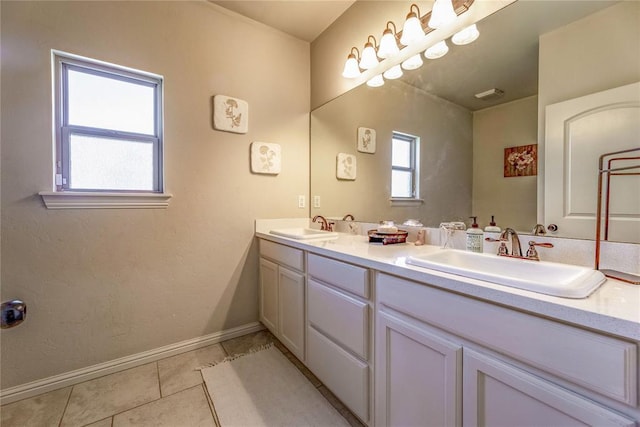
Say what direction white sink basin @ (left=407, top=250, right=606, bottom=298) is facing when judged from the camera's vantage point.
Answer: facing the viewer and to the left of the viewer

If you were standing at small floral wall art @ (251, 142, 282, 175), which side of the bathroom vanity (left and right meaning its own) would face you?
right

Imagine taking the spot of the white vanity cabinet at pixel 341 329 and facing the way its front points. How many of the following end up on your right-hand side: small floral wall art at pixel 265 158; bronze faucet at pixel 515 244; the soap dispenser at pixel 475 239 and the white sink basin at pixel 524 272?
1

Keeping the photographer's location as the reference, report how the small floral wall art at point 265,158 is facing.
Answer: facing the viewer

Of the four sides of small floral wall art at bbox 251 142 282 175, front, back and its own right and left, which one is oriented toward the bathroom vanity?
front

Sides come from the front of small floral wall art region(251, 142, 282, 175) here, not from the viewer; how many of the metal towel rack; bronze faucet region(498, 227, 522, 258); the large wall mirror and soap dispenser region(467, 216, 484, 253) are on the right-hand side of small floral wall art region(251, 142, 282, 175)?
0

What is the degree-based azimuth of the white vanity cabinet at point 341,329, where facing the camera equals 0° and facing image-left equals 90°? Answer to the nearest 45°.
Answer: approximately 45°

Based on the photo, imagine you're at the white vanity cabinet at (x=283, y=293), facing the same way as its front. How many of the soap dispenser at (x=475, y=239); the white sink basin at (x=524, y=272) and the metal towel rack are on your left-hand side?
3

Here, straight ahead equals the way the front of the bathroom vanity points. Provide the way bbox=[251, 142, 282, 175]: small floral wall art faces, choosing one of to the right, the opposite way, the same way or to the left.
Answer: to the left

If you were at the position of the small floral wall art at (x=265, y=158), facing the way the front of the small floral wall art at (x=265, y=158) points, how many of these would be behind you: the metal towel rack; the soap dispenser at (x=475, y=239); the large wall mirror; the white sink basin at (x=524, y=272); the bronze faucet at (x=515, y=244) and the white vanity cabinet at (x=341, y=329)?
0

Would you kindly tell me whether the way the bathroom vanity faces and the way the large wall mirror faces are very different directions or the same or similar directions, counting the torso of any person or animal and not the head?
same or similar directions

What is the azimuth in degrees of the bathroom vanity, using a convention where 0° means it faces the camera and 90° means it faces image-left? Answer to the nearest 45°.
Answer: approximately 45°

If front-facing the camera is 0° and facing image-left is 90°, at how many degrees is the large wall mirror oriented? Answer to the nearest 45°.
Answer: approximately 45°

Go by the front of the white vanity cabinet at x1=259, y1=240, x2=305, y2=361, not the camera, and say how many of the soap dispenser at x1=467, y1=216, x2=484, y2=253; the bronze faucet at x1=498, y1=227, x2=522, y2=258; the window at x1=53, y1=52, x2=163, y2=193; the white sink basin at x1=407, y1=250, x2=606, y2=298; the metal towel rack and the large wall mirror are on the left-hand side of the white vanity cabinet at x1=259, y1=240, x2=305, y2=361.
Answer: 5

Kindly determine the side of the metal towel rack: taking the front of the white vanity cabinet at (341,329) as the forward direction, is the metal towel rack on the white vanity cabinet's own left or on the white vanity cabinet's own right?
on the white vanity cabinet's own left
